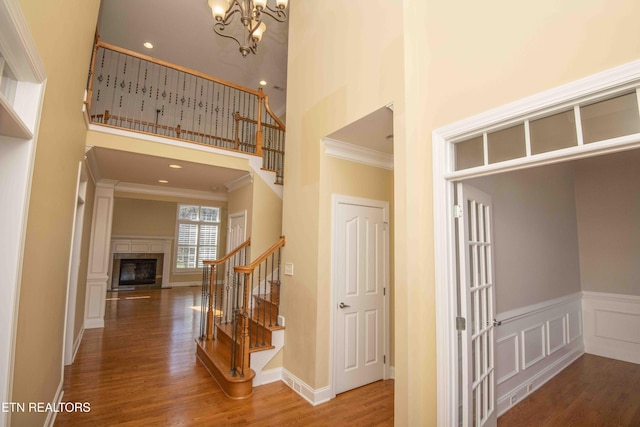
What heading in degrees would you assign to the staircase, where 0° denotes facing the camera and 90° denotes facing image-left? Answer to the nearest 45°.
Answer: approximately 45°

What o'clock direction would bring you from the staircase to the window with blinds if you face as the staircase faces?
The window with blinds is roughly at 4 o'clock from the staircase.

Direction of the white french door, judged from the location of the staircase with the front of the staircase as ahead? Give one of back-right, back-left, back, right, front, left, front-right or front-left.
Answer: left

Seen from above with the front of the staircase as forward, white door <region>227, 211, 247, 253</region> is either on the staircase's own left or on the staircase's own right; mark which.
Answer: on the staircase's own right

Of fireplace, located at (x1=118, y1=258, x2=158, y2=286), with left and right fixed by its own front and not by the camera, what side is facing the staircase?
front

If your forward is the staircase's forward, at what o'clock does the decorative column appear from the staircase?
The decorative column is roughly at 3 o'clock from the staircase.

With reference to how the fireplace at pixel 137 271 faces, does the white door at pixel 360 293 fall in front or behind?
in front

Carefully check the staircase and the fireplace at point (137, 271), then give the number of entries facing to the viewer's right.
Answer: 0

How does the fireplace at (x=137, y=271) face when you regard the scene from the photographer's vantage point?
facing the viewer

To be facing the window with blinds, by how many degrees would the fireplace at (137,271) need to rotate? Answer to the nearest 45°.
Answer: approximately 90° to its left

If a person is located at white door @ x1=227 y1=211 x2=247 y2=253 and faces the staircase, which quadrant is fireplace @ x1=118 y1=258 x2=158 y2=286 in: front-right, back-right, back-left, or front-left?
back-right

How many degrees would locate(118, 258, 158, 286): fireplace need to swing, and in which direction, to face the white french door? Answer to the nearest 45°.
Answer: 0° — it already faces it

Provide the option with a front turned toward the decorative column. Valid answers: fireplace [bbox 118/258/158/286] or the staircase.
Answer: the fireplace
